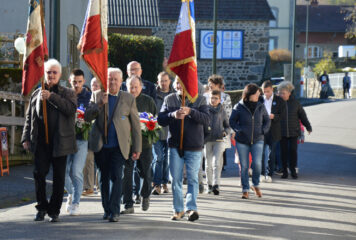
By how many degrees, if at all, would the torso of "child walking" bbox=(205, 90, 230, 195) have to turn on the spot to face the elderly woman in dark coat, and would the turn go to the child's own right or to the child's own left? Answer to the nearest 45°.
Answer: approximately 135° to the child's own left

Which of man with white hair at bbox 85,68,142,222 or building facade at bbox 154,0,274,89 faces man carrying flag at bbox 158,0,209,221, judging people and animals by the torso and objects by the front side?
the building facade

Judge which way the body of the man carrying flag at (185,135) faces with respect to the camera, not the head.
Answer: toward the camera

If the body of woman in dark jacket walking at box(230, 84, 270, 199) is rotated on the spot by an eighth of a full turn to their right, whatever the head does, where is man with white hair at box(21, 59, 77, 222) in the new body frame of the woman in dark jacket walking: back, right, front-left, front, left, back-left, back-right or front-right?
front

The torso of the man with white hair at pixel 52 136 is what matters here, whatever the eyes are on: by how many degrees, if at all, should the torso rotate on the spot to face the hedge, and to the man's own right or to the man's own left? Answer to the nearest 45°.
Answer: approximately 180°

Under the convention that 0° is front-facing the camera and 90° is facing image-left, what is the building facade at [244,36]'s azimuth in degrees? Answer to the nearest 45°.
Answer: approximately 0°

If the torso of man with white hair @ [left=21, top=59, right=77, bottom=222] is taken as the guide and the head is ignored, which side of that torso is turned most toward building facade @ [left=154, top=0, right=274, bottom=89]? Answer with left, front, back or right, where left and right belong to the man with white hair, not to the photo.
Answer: back

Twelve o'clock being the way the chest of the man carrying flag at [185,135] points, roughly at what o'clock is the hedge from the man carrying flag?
The hedge is roughly at 6 o'clock from the man carrying flag.

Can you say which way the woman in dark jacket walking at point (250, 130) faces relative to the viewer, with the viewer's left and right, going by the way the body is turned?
facing the viewer

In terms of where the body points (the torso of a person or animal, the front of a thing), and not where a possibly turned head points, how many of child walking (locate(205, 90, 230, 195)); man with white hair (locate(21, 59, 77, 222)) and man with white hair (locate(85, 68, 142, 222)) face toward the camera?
3

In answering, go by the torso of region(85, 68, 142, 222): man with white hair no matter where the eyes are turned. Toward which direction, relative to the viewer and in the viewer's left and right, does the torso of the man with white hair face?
facing the viewer

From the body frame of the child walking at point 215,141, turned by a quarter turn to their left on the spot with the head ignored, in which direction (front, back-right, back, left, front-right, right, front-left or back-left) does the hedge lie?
left

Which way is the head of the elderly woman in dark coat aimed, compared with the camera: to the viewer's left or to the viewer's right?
to the viewer's left
